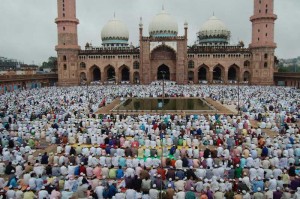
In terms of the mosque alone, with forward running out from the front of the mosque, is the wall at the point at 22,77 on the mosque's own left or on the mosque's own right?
on the mosque's own right

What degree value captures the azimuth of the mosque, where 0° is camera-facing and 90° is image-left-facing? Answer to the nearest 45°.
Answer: approximately 0°
